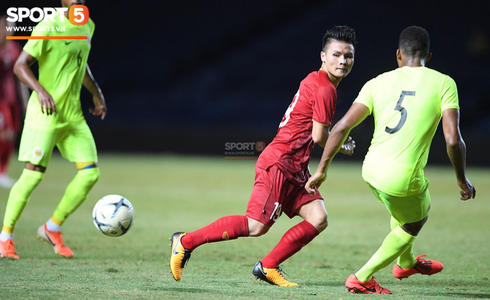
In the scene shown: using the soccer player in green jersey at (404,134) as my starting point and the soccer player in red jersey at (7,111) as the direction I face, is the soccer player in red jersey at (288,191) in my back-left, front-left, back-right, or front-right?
front-left

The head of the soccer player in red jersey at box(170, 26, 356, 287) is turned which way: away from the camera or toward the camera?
toward the camera

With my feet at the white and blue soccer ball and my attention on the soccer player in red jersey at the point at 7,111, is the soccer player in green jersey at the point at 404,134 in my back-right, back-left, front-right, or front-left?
back-right

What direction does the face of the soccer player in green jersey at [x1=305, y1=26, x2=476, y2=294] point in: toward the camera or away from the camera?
away from the camera

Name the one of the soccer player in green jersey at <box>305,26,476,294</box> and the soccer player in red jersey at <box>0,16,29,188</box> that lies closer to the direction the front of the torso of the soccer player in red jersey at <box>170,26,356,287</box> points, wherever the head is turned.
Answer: the soccer player in green jersey
